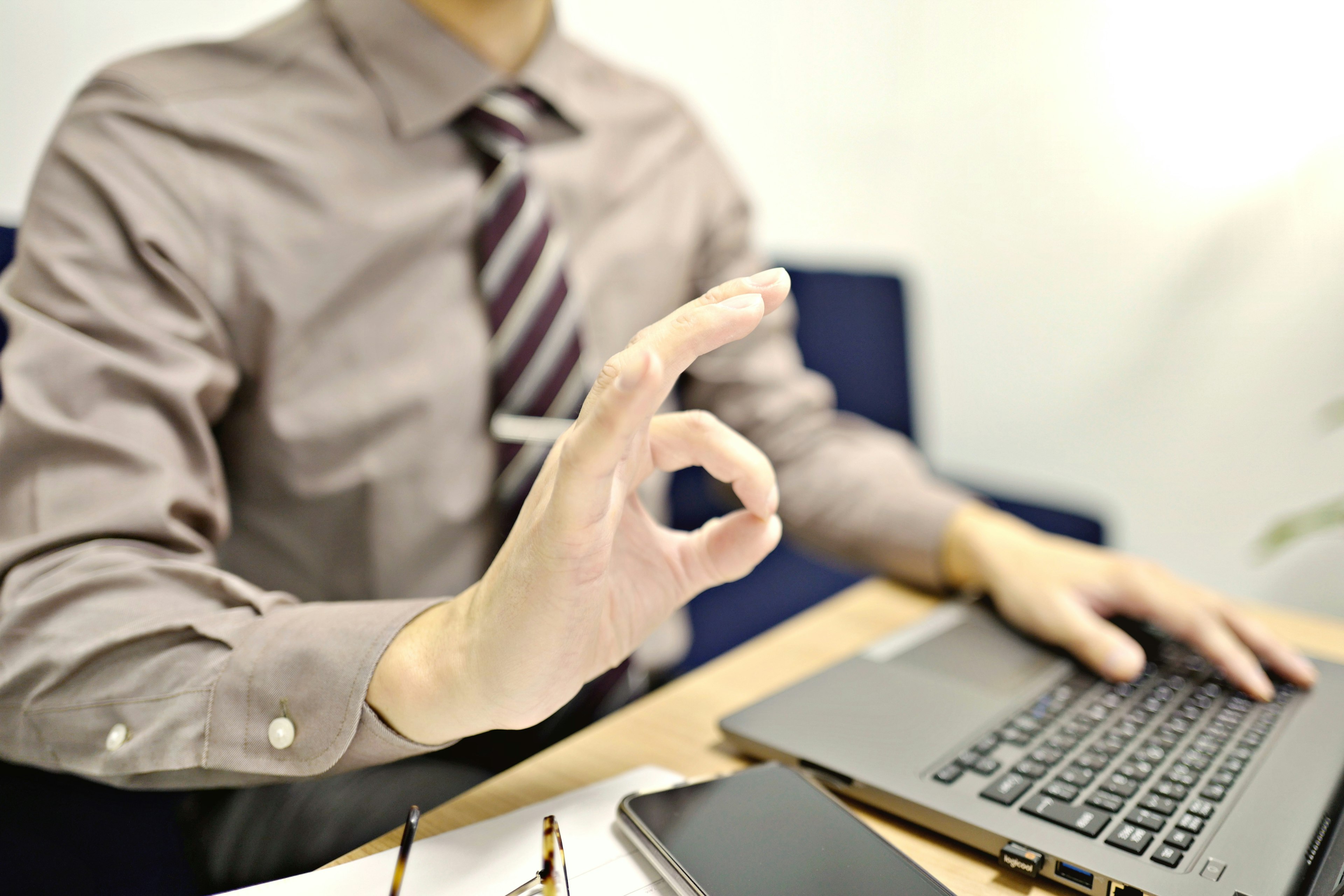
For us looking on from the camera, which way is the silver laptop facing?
facing away from the viewer and to the left of the viewer

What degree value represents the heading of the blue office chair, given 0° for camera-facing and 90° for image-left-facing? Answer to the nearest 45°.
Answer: approximately 315°

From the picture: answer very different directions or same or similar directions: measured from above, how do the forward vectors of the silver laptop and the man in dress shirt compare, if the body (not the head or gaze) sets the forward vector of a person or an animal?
very different directions
